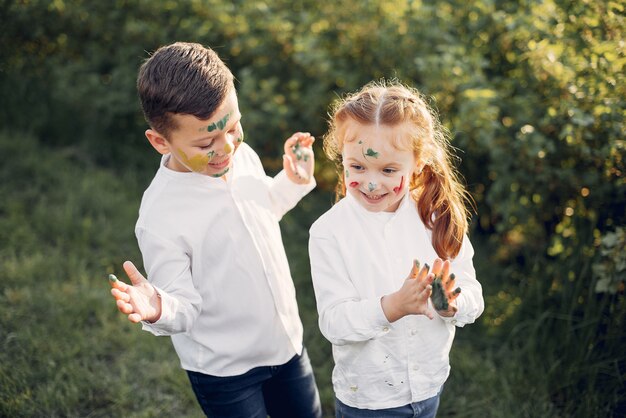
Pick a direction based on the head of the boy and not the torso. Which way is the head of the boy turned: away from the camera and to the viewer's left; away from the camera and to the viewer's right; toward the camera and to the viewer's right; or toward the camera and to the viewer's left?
toward the camera and to the viewer's right

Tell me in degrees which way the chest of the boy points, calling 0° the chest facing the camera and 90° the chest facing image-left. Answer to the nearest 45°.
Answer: approximately 315°
